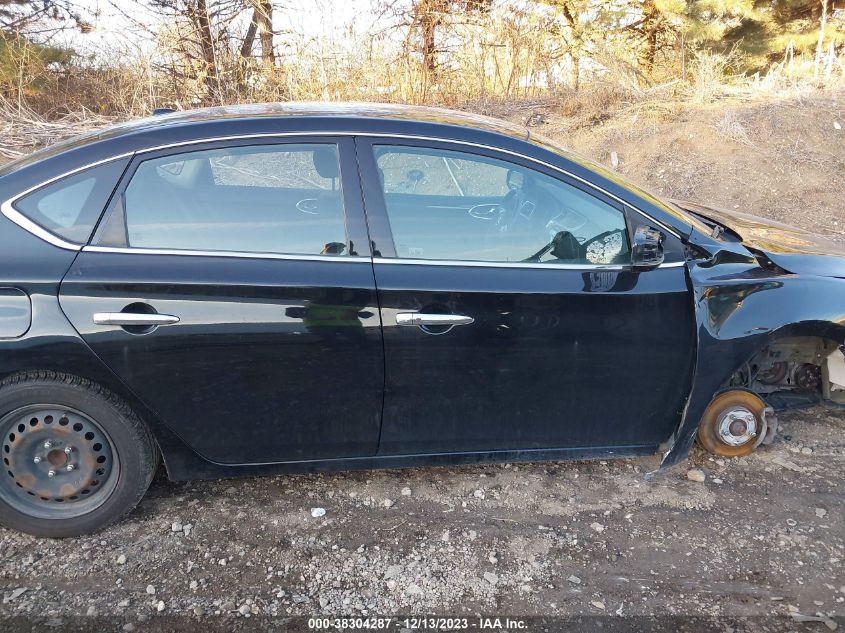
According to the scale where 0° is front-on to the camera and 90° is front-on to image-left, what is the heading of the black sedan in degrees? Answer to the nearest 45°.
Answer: approximately 270°
